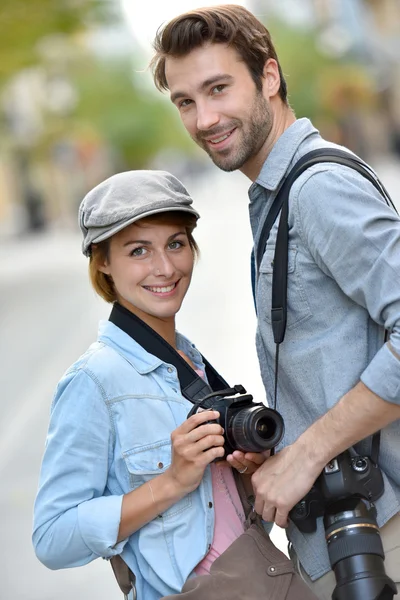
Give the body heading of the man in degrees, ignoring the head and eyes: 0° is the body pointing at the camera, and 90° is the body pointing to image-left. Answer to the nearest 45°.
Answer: approximately 45°

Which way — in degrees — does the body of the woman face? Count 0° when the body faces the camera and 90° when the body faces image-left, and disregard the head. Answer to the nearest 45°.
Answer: approximately 315°

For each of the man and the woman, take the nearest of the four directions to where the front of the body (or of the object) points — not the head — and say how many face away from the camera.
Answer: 0
